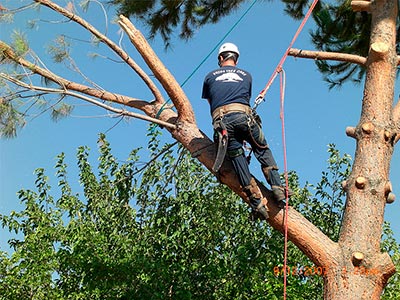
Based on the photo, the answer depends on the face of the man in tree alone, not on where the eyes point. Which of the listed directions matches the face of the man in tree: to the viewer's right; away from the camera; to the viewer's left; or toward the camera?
away from the camera

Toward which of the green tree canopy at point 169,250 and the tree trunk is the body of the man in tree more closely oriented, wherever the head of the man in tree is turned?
the green tree canopy

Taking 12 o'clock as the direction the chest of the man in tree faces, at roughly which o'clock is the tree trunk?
The tree trunk is roughly at 2 o'clock from the man in tree.

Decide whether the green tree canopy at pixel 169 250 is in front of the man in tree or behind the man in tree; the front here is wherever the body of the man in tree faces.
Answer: in front

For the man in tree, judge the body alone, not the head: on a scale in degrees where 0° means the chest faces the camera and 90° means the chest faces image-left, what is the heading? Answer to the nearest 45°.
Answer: approximately 180°
